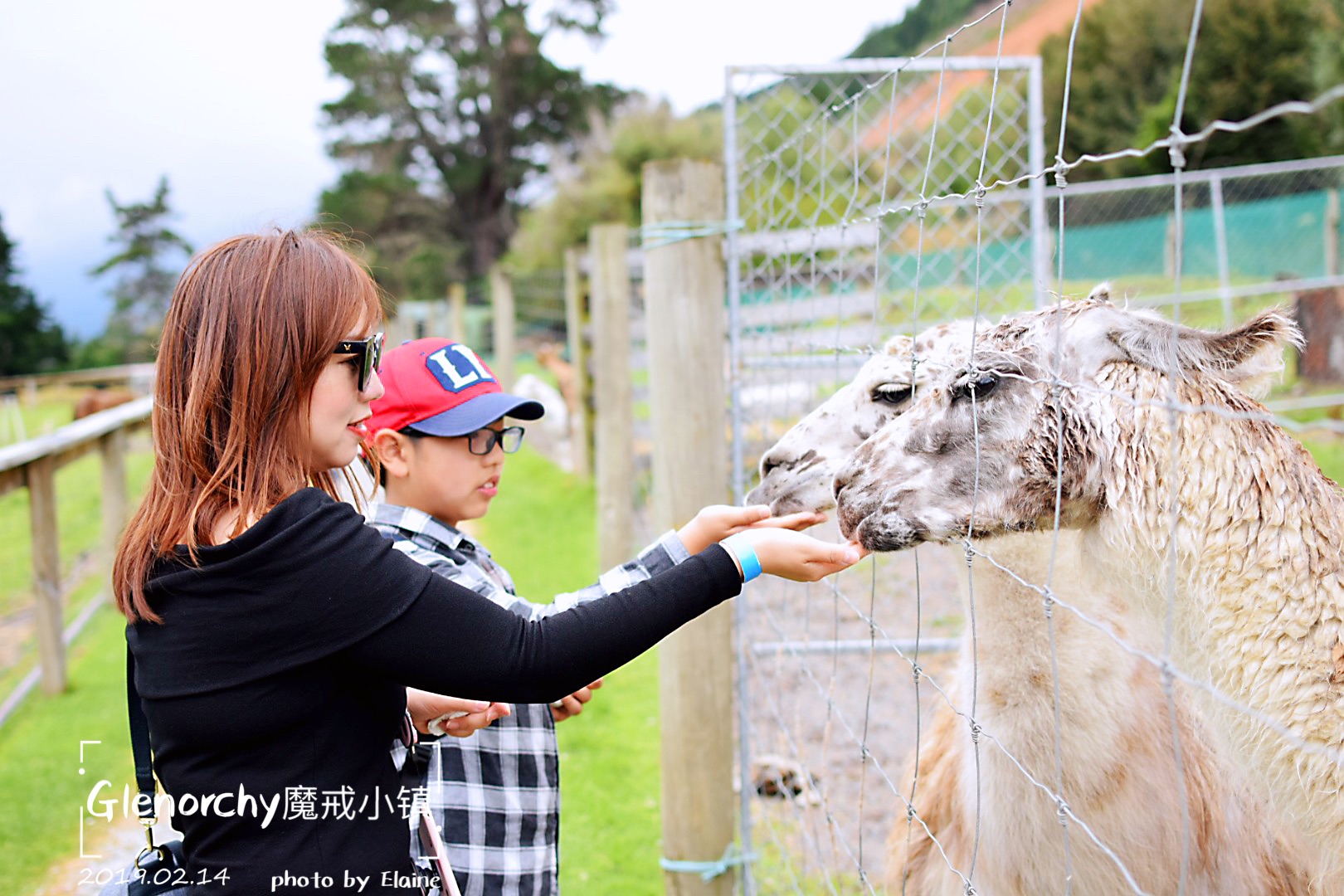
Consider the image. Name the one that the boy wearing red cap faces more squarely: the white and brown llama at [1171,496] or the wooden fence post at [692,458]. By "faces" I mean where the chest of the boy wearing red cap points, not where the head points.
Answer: the white and brown llama

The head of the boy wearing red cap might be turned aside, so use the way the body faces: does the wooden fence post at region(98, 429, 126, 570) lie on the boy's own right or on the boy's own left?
on the boy's own left

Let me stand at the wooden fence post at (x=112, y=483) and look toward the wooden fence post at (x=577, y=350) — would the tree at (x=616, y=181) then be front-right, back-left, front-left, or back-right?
front-left

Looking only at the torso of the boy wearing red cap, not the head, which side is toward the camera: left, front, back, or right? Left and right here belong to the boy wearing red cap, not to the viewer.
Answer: right

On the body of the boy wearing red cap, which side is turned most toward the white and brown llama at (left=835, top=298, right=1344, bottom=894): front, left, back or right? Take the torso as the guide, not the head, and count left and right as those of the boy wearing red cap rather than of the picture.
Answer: front

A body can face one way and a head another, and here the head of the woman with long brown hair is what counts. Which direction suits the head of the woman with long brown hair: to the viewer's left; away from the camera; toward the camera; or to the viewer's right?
to the viewer's right

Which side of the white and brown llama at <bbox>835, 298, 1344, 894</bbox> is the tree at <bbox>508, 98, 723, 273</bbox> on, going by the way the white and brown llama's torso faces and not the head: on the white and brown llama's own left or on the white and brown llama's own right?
on the white and brown llama's own right

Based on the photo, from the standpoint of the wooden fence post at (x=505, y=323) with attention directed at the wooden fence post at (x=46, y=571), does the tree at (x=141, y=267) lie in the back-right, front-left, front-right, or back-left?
back-right

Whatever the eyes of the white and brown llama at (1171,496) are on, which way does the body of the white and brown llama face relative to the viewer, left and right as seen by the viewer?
facing to the left of the viewer

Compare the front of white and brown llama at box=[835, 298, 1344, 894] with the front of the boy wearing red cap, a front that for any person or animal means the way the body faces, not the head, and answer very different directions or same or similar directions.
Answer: very different directions

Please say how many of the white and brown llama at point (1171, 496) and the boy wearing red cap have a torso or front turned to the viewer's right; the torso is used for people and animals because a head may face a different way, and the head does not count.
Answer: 1

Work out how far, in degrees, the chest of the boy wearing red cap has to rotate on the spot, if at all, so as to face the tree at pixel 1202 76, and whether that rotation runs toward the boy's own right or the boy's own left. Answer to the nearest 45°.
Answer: approximately 45° to the boy's own left

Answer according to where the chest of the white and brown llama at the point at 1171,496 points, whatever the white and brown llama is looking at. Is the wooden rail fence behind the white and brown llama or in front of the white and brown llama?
in front

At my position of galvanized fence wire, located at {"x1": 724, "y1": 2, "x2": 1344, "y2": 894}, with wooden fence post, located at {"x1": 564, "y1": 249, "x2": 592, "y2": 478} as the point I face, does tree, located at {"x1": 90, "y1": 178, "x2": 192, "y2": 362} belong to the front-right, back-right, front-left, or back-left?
front-left

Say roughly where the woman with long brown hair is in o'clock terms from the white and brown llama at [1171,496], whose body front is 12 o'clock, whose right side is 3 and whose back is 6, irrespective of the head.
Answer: The woman with long brown hair is roughly at 11 o'clock from the white and brown llama.

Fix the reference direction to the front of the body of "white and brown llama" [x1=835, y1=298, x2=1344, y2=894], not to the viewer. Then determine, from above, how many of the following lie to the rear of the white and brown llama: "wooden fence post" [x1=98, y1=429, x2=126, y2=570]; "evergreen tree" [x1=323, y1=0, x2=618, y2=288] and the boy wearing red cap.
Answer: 0

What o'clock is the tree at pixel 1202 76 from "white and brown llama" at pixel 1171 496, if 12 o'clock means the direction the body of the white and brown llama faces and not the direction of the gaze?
The tree is roughly at 3 o'clock from the white and brown llama.

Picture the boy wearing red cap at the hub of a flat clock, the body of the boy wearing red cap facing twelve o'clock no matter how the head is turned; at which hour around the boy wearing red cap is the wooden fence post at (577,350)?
The wooden fence post is roughly at 9 o'clock from the boy wearing red cap.

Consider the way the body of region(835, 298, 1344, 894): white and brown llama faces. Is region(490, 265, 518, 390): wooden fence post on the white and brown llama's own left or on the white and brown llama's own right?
on the white and brown llama's own right
